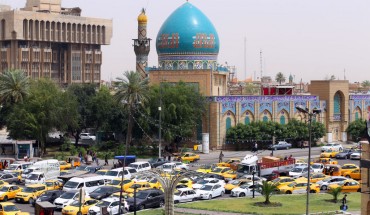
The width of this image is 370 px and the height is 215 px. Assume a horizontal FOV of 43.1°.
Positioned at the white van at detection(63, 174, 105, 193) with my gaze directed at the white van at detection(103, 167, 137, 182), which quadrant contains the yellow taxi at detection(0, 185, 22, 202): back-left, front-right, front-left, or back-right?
back-left

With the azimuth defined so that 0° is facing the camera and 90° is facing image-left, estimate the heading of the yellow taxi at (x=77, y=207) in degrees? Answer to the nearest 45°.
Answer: approximately 45°

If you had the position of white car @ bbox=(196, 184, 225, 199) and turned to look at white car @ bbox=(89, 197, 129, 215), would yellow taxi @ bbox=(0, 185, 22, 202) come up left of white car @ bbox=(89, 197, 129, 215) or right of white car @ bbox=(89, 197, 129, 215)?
right
